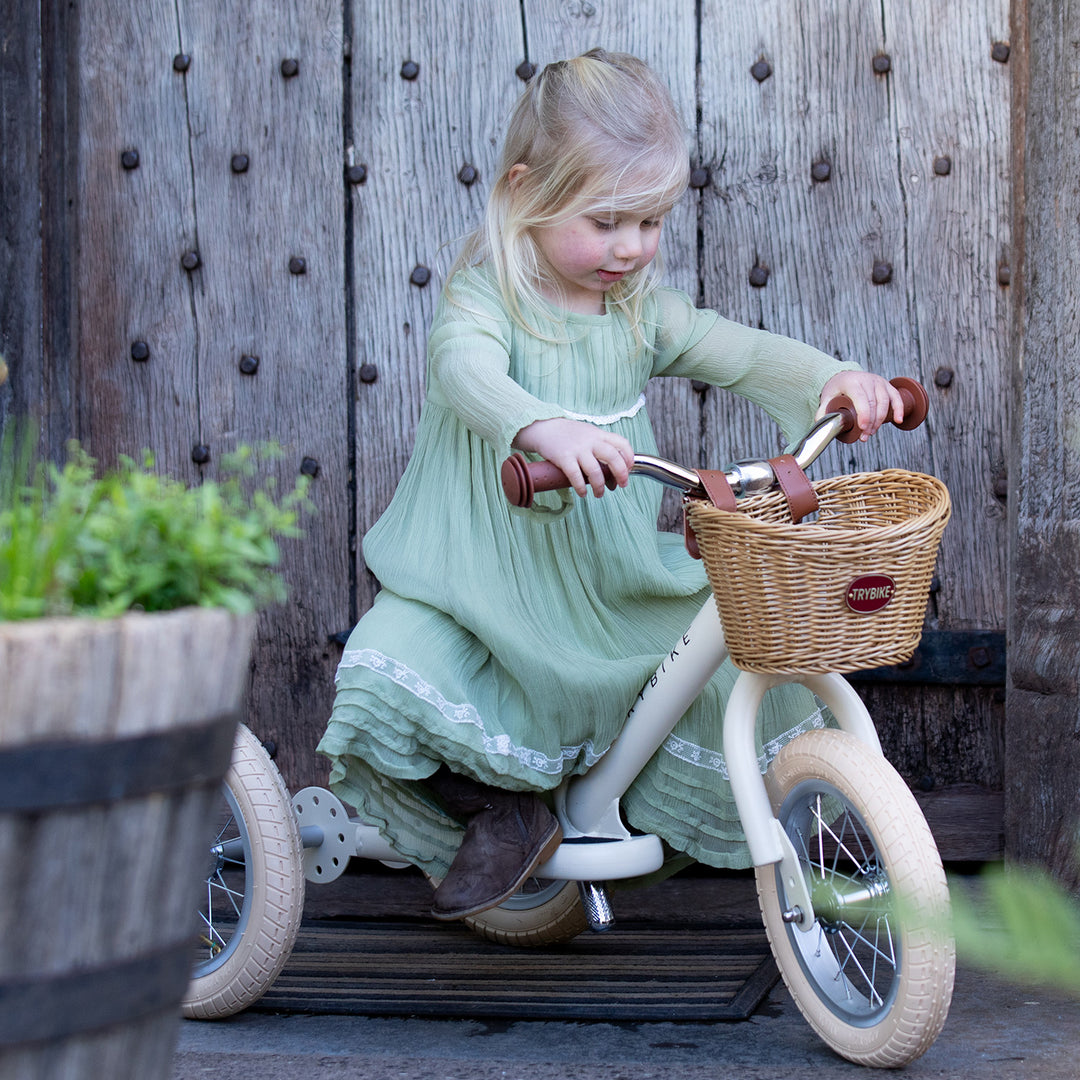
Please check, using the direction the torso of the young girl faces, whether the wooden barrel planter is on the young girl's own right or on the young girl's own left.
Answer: on the young girl's own right

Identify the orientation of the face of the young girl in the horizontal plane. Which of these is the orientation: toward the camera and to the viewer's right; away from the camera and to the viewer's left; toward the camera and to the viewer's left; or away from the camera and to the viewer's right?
toward the camera and to the viewer's right

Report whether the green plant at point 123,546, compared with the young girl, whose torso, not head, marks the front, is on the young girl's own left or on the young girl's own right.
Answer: on the young girl's own right

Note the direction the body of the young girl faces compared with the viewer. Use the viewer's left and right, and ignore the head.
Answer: facing the viewer and to the right of the viewer
